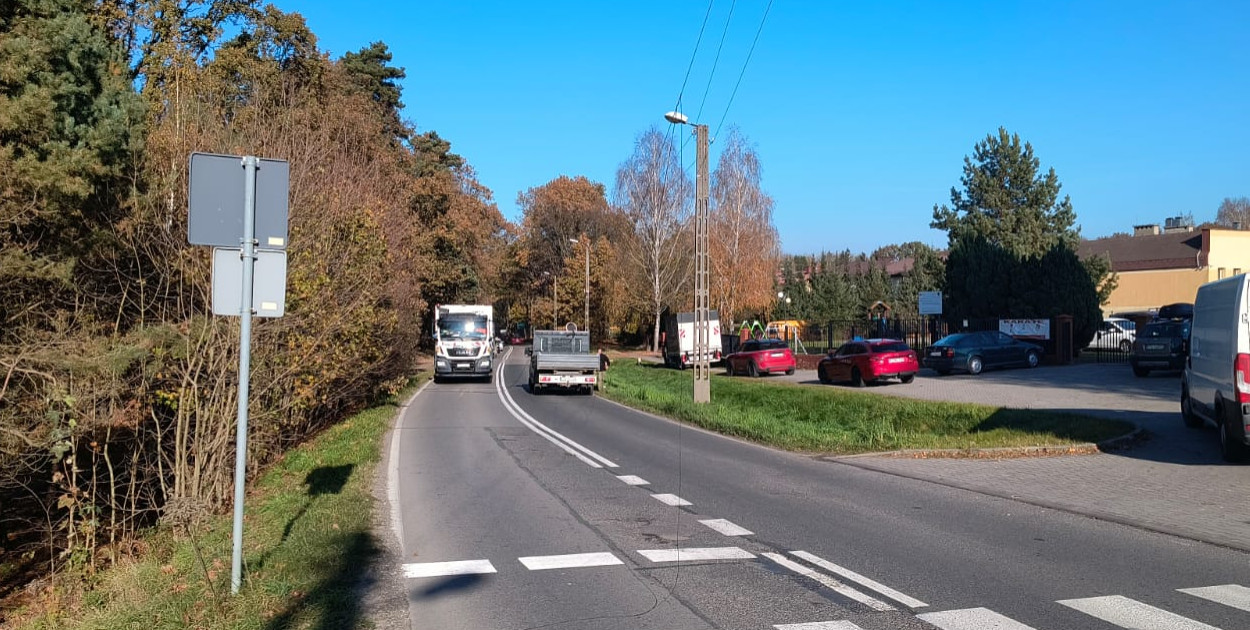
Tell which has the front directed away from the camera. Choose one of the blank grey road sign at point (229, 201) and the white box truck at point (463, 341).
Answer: the blank grey road sign

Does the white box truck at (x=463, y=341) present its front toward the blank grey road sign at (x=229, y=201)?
yes

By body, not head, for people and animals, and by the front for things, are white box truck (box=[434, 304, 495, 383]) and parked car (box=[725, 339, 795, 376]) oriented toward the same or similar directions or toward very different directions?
very different directions

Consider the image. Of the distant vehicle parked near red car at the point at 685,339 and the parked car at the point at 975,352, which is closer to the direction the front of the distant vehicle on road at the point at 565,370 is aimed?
the distant vehicle parked near red car

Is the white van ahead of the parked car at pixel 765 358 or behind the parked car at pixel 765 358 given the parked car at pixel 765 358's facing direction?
behind

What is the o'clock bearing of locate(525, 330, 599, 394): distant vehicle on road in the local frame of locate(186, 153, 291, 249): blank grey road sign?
The distant vehicle on road is roughly at 1 o'clock from the blank grey road sign.

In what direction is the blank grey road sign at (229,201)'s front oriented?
away from the camera

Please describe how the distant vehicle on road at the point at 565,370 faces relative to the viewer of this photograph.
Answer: facing away from the viewer

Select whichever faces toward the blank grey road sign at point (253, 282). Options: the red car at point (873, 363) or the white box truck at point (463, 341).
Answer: the white box truck

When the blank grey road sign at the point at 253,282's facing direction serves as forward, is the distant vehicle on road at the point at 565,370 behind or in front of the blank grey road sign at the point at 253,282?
in front
